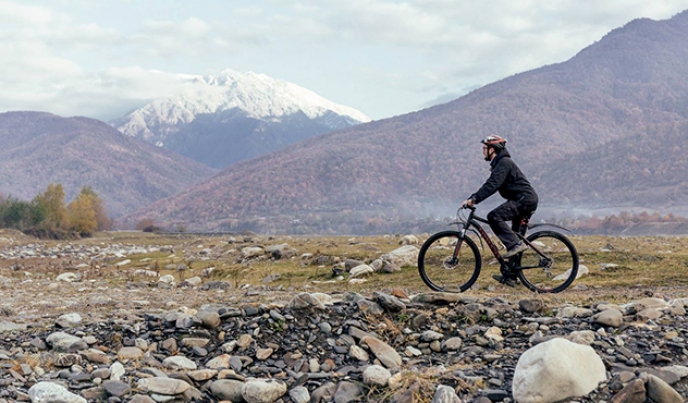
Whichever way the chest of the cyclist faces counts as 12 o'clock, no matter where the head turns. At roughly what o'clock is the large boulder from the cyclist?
The large boulder is roughly at 9 o'clock from the cyclist.

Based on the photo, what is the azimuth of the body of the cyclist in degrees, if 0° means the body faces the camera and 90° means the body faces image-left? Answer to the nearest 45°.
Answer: approximately 90°

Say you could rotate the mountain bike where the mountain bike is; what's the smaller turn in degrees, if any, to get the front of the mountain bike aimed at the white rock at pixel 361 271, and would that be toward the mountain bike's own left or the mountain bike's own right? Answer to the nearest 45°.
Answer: approximately 45° to the mountain bike's own right

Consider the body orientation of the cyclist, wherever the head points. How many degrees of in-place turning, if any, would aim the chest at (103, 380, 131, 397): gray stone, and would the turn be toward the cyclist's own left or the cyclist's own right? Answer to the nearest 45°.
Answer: approximately 45° to the cyclist's own left

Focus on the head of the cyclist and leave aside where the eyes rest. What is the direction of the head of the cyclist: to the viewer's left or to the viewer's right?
to the viewer's left

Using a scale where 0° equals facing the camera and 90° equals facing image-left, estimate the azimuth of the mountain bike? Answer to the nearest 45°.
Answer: approximately 90°

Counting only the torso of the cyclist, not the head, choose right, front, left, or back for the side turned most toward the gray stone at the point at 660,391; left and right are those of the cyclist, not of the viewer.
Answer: left

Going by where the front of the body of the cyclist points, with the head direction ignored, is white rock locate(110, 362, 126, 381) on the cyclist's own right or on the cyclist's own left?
on the cyclist's own left

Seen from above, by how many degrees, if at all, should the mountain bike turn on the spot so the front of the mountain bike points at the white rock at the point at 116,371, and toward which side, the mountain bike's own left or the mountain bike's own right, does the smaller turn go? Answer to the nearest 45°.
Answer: approximately 45° to the mountain bike's own left

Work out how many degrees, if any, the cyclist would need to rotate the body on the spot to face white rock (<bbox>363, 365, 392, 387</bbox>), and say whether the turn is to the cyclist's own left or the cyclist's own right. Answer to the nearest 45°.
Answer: approximately 90° to the cyclist's own left
